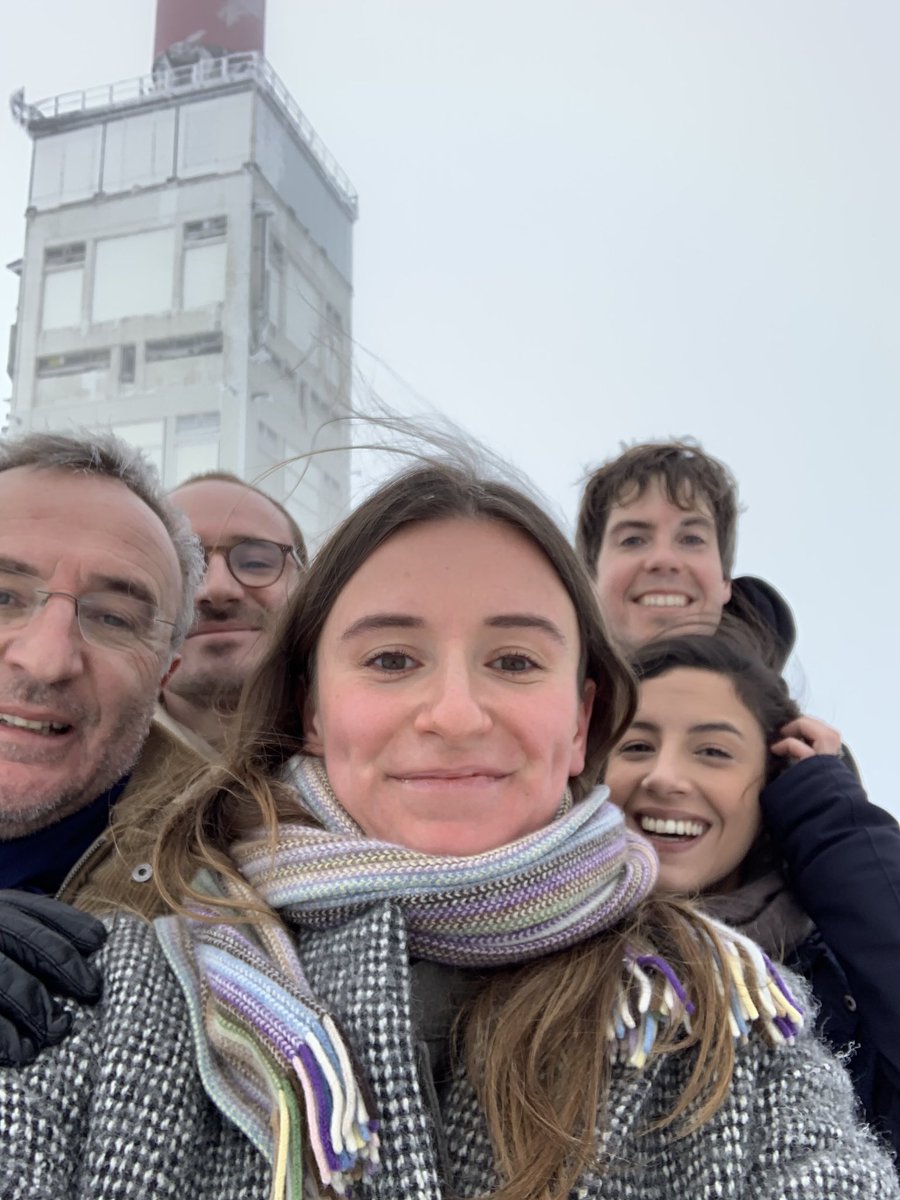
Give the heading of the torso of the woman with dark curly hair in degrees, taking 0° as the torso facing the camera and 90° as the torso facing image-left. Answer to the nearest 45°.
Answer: approximately 45°

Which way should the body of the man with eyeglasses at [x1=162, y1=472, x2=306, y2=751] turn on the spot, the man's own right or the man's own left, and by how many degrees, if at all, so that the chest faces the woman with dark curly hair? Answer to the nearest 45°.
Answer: approximately 45° to the man's own left

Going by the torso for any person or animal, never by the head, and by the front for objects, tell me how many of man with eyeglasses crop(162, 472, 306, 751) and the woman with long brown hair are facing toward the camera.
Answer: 2

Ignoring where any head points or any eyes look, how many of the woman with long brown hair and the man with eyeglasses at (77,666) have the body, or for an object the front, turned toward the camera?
2

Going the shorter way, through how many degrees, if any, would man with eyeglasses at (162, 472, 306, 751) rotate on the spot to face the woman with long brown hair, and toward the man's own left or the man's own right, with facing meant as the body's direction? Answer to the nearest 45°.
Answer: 0° — they already face them

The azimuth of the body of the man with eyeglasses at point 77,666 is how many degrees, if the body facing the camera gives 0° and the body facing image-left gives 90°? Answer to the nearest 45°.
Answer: approximately 0°

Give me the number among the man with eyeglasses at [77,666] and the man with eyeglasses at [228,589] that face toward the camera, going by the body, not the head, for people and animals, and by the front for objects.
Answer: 2

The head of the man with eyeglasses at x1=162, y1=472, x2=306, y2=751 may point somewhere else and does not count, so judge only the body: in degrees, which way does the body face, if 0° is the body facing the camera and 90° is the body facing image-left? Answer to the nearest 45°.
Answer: approximately 0°

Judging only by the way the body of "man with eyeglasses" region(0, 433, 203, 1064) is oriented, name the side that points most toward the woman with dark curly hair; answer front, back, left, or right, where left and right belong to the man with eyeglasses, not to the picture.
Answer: left
